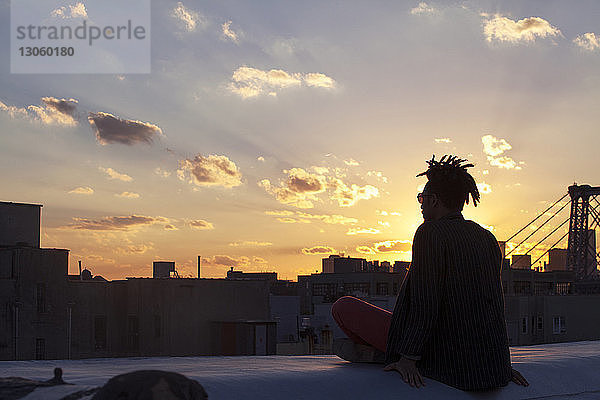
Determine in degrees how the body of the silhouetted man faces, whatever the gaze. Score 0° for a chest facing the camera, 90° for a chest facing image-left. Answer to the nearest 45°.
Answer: approximately 135°

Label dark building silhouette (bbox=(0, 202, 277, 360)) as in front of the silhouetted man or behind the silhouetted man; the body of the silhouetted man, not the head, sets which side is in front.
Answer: in front
